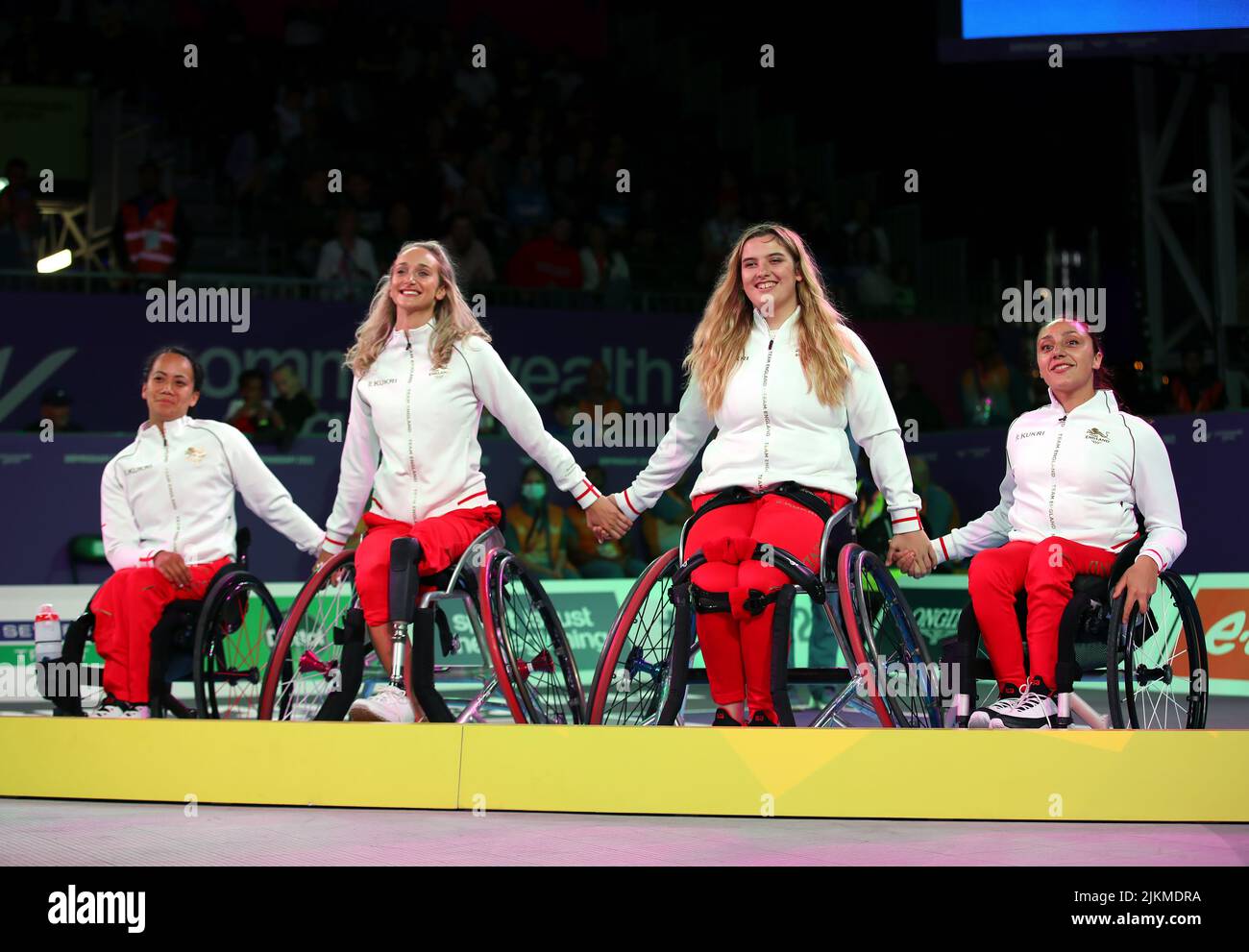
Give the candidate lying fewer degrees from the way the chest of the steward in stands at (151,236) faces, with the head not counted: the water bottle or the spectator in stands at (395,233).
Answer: the water bottle

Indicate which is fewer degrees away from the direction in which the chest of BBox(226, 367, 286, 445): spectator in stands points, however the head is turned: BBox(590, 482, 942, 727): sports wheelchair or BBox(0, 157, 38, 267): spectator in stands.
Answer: the sports wheelchair

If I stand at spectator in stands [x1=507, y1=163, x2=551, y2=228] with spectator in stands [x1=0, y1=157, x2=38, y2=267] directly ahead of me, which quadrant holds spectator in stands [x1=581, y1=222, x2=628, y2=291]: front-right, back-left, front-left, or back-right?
back-left
